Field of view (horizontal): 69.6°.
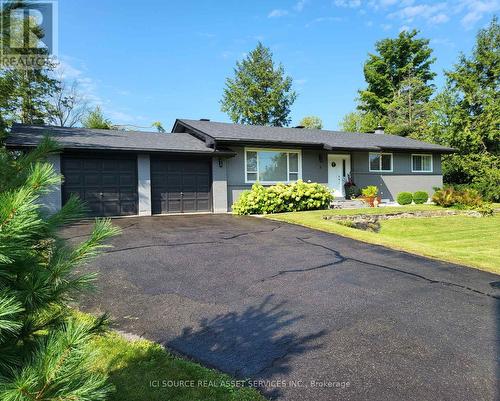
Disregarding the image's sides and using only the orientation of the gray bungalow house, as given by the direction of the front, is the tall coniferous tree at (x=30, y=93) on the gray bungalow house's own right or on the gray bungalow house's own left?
on the gray bungalow house's own right

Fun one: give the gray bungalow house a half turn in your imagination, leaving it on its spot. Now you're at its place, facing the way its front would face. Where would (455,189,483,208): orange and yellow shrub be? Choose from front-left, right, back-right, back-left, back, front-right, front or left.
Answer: right

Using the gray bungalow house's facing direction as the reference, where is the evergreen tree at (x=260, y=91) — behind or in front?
behind

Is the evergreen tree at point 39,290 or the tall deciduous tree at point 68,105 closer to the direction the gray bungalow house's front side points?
the evergreen tree

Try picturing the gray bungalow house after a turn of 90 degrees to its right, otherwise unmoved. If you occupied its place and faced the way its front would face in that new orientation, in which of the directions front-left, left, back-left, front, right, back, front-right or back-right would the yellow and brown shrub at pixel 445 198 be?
back

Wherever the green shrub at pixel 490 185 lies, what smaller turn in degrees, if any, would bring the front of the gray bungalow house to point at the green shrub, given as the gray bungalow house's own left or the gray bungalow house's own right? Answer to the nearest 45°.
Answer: approximately 90° to the gray bungalow house's own left

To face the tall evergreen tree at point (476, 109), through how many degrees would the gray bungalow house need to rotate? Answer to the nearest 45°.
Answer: approximately 90° to its left

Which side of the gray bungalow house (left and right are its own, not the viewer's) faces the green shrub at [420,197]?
left

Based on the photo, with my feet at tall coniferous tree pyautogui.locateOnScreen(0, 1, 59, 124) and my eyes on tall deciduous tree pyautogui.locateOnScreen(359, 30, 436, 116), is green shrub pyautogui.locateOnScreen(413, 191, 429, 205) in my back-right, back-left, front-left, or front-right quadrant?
front-right

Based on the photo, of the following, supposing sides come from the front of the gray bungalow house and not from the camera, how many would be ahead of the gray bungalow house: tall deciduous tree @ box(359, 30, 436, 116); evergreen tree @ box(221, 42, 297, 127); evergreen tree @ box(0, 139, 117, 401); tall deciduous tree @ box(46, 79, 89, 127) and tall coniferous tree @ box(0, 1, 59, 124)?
1

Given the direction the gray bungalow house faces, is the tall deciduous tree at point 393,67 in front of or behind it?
behind

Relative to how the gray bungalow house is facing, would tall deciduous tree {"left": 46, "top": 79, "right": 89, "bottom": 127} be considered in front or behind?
behind

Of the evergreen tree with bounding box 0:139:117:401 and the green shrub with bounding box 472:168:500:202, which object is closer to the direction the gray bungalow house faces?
the evergreen tree

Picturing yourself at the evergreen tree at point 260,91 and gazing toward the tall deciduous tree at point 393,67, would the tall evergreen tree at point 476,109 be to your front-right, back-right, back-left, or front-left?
front-right

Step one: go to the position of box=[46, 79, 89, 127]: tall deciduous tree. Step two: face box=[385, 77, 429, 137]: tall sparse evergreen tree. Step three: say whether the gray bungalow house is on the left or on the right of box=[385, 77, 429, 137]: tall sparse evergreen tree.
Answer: right

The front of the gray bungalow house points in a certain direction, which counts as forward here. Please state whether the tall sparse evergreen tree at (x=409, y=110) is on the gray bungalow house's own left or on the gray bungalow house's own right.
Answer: on the gray bungalow house's own left

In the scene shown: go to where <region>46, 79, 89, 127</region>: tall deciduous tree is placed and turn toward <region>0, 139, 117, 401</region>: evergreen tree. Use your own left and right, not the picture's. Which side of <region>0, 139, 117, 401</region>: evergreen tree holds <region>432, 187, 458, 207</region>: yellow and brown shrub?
left

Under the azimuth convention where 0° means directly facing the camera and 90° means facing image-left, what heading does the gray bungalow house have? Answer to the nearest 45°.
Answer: approximately 0°
